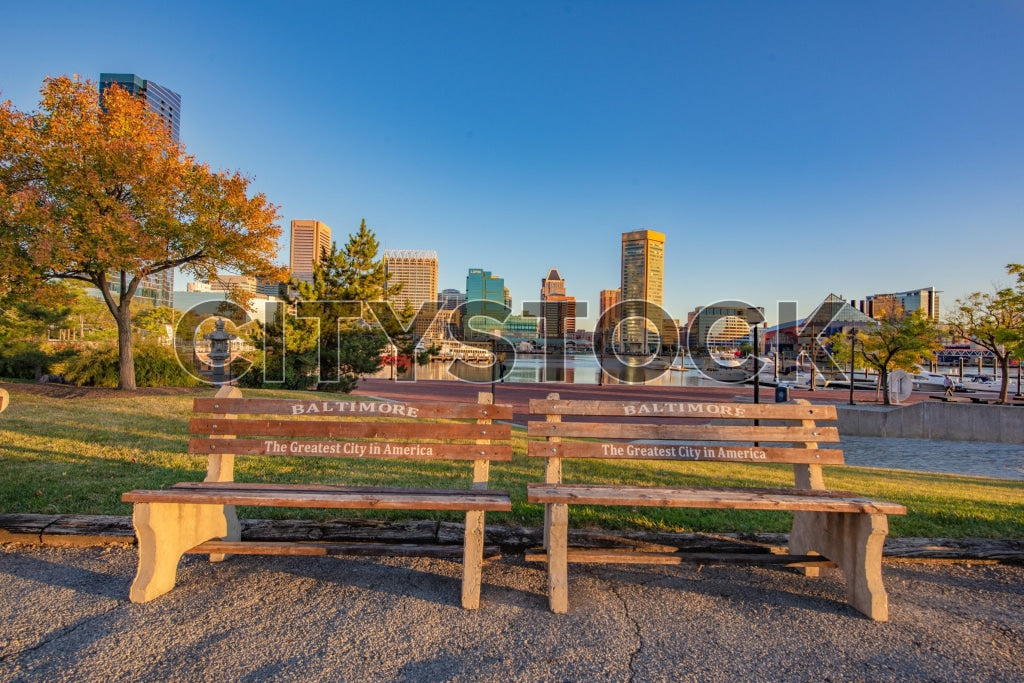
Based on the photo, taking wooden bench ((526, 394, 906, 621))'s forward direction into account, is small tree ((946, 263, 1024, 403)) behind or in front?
behind

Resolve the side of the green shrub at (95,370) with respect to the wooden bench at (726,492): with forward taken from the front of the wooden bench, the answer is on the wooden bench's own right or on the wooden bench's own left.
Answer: on the wooden bench's own right

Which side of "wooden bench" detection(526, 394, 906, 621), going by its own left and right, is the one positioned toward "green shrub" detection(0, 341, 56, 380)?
right

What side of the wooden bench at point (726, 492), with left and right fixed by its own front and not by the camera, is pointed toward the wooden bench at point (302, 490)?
right

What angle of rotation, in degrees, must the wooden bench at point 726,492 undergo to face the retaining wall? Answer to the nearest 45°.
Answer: approximately 180°

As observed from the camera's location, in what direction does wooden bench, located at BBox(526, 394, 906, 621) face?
facing the viewer
